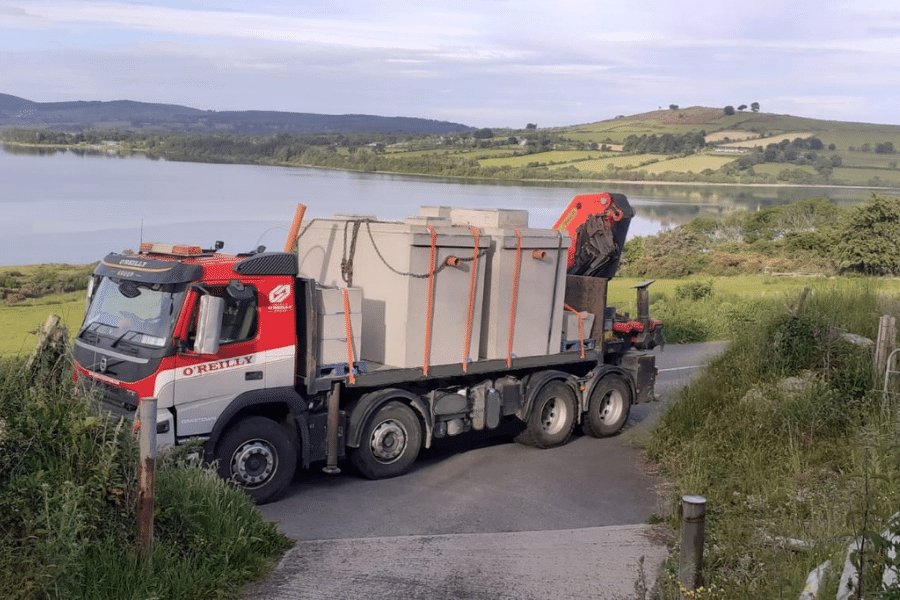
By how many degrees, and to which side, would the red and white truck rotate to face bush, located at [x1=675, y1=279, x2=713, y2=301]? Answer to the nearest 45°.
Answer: approximately 180°

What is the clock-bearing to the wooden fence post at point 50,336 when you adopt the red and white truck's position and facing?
The wooden fence post is roughly at 12 o'clock from the red and white truck.

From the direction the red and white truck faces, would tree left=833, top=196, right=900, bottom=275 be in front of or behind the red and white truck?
behind

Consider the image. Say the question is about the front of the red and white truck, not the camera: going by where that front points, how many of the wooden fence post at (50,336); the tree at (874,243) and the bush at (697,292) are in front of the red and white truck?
1

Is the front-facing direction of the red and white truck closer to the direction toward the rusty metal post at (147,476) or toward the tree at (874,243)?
the rusty metal post

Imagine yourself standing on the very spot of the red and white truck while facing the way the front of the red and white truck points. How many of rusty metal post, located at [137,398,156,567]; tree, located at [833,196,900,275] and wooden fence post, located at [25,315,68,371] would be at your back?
1

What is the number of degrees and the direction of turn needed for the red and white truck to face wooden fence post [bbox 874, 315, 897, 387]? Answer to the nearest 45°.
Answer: approximately 135° to its left

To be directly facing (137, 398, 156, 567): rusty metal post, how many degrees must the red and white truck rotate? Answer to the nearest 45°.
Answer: approximately 45° to its left

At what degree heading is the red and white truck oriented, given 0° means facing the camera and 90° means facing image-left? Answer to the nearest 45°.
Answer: approximately 45°

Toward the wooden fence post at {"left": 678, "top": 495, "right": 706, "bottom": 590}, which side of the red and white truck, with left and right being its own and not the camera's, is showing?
left
